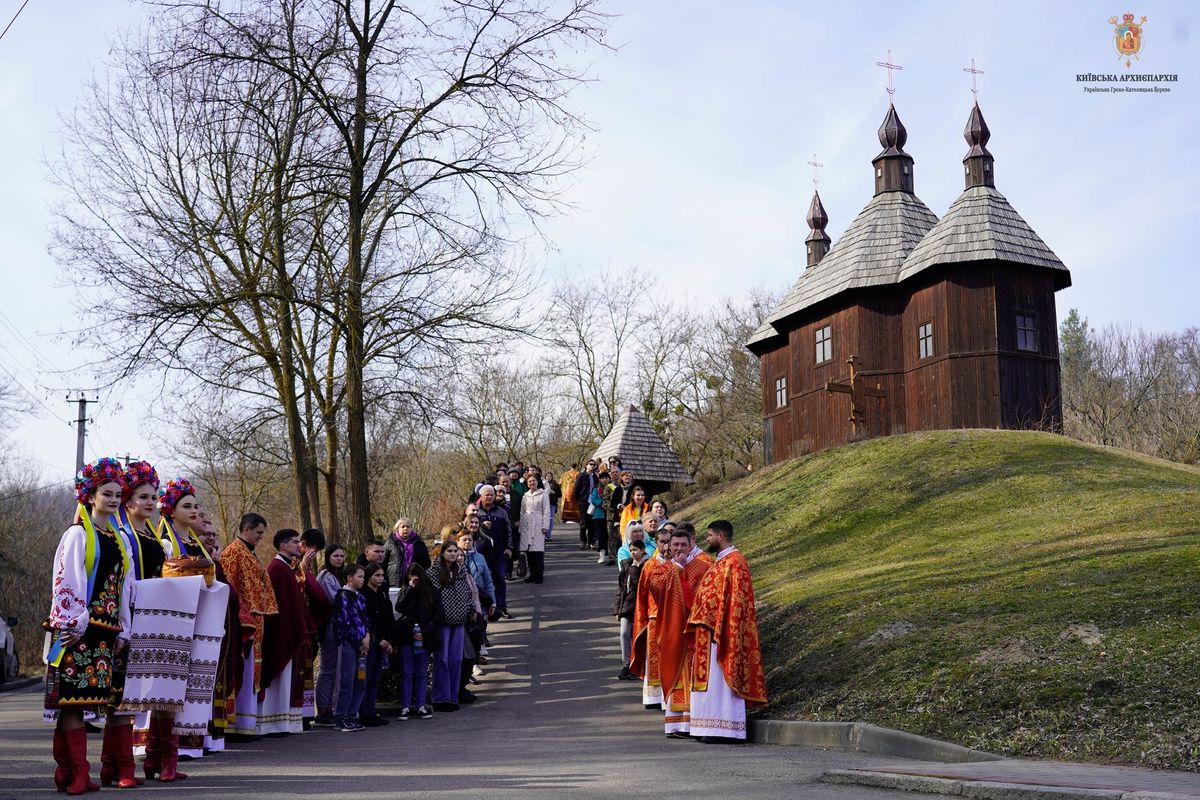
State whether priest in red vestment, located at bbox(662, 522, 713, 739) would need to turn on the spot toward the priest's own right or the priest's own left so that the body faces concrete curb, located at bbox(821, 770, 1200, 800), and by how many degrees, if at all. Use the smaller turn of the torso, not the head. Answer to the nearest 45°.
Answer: approximately 45° to the priest's own left

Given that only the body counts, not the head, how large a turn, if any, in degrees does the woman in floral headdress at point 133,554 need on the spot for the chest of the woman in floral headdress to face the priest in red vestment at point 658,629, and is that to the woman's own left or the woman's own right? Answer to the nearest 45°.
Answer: approximately 90° to the woman's own left

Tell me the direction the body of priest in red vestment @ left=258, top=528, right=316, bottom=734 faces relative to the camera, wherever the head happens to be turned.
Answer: to the viewer's right

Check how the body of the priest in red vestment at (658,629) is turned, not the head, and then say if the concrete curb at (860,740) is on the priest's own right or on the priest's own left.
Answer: on the priest's own left

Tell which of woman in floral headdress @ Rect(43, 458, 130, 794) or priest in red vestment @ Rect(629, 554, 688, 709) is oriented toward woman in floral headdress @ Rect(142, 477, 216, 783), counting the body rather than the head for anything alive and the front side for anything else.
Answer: the priest in red vestment

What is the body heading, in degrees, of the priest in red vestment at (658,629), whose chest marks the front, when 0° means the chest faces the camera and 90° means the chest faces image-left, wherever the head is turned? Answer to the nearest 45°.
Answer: approximately 45°

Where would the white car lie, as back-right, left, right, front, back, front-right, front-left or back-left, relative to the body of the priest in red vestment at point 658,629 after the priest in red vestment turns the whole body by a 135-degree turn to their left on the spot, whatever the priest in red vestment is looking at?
back-left

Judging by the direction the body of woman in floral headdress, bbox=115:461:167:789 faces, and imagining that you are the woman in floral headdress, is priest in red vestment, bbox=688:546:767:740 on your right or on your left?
on your left

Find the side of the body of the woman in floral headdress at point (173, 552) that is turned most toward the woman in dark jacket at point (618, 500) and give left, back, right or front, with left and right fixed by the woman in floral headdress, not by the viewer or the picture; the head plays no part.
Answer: left

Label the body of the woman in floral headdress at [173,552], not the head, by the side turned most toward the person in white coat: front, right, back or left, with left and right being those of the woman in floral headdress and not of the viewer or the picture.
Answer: left

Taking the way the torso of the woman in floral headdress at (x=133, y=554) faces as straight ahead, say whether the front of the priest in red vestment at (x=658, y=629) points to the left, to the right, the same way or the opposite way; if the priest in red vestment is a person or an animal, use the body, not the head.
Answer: to the right
